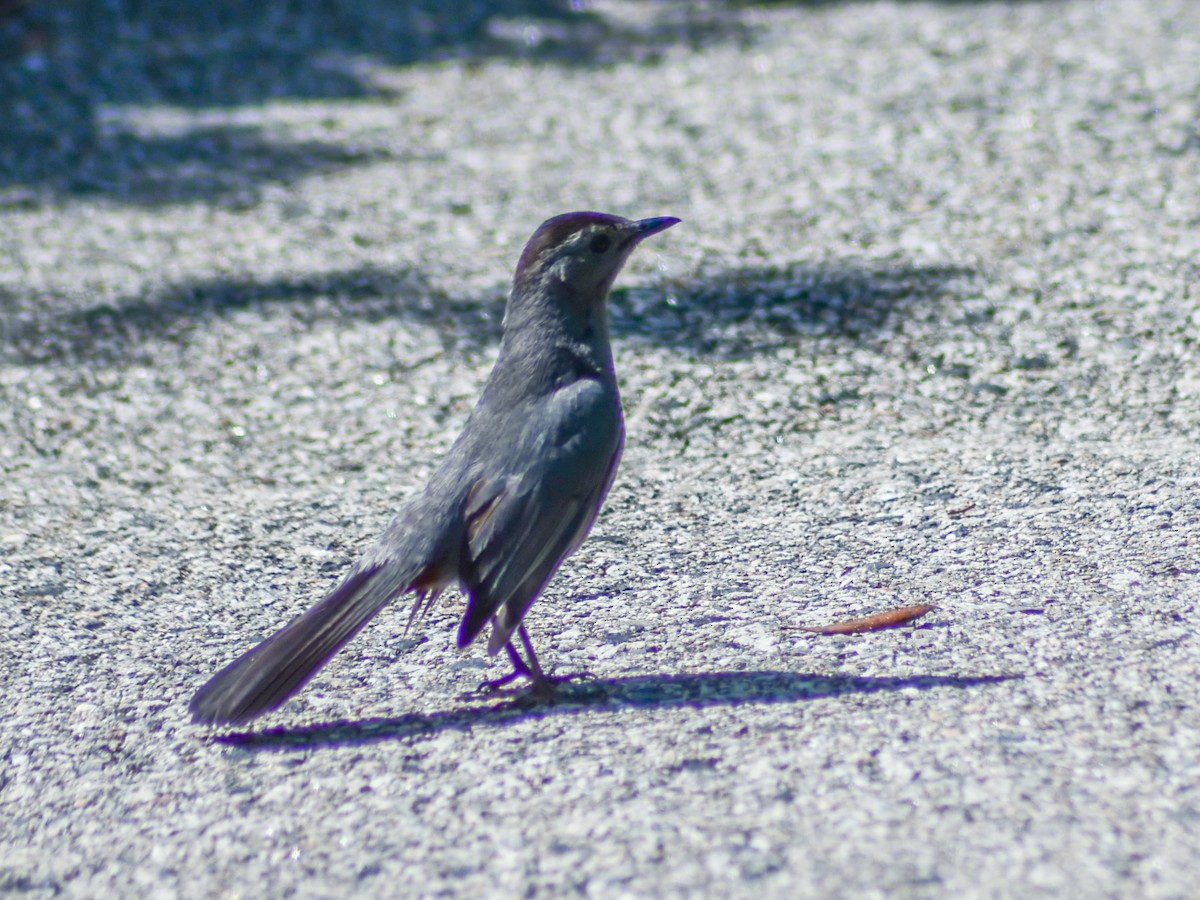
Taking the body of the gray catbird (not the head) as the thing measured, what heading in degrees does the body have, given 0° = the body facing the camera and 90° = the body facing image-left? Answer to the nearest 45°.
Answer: approximately 270°
